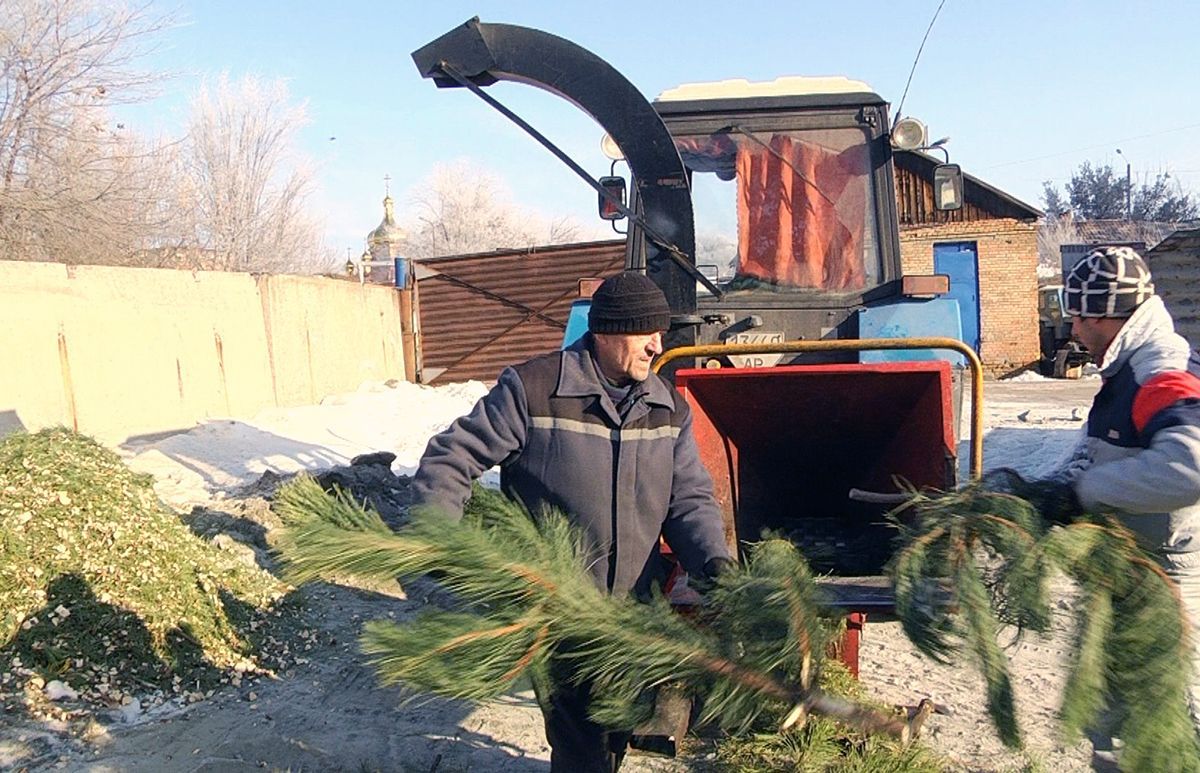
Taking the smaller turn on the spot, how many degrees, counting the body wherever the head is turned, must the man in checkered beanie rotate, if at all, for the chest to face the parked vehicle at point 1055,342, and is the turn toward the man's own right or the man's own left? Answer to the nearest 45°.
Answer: approximately 90° to the man's own right

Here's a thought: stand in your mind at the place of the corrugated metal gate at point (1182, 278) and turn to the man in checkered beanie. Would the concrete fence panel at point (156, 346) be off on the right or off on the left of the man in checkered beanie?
right

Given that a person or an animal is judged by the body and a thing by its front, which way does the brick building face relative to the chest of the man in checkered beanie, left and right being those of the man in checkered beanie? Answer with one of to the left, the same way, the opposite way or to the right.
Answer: to the left

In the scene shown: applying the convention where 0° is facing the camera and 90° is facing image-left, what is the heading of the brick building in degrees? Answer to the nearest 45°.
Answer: approximately 0°

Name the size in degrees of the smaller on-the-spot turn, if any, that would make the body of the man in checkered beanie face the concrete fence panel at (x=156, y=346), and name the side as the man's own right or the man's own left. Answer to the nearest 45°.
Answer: approximately 45° to the man's own right

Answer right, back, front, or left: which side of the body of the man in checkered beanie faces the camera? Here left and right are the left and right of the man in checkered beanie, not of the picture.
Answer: left

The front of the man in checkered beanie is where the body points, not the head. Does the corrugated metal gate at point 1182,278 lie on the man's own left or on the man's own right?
on the man's own right

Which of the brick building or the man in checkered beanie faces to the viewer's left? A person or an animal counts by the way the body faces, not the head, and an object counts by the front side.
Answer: the man in checkered beanie

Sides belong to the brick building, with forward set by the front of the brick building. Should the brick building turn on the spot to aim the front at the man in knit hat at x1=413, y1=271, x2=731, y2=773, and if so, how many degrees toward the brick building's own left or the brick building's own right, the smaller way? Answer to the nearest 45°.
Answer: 0° — it already faces them

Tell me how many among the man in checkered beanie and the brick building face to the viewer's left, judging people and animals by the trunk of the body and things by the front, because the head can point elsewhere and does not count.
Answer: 1

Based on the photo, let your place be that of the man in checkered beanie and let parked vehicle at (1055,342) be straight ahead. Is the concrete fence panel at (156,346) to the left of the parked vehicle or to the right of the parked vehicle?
left

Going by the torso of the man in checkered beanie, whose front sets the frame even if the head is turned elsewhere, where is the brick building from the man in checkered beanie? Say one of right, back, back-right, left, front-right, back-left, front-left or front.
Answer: right

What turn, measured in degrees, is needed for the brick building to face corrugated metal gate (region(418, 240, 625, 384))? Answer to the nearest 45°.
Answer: approximately 45° to its right
